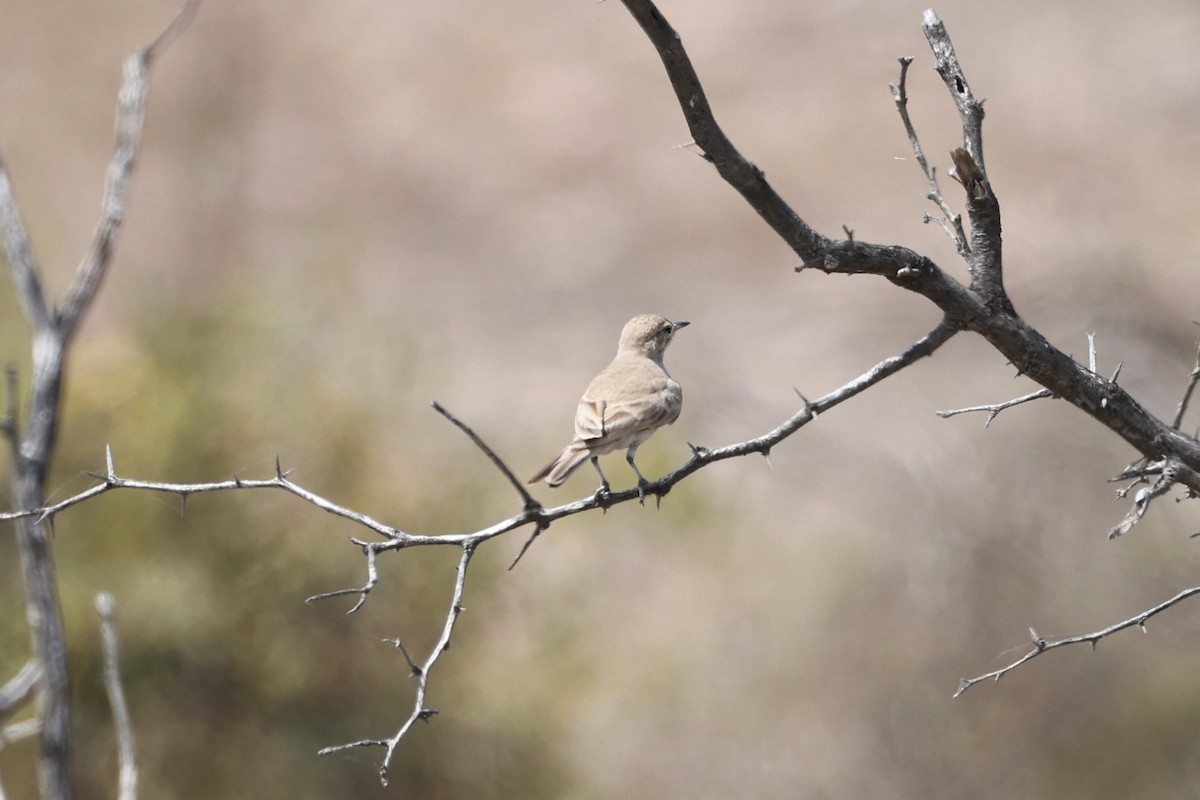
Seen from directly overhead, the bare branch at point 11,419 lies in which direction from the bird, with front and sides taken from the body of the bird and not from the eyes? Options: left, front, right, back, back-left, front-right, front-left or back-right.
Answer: back-left

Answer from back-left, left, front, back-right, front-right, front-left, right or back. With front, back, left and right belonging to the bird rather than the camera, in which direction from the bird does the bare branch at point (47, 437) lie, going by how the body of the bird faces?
back-left

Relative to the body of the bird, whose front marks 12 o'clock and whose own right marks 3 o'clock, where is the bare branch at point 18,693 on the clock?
The bare branch is roughly at 8 o'clock from the bird.

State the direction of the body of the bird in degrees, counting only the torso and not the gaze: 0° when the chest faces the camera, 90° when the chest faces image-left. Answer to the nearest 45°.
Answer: approximately 225°
